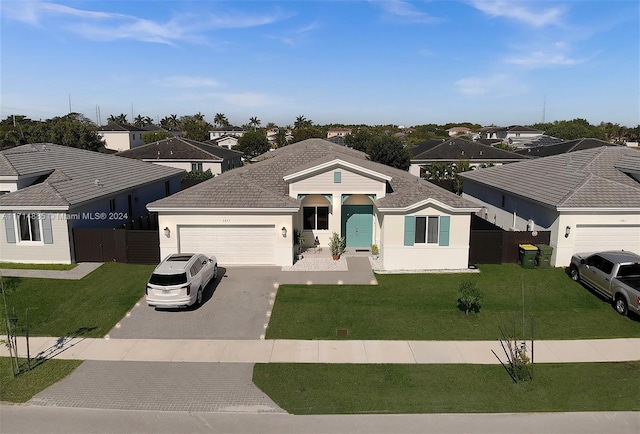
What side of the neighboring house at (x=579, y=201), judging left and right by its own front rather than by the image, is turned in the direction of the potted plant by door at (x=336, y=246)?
right

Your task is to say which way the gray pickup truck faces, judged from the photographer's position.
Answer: facing away from the viewer and to the left of the viewer

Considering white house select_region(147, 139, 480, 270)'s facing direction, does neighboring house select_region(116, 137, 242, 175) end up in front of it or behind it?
behind

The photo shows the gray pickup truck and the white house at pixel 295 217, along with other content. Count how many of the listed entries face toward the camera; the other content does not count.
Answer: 1

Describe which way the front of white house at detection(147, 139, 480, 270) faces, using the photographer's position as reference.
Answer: facing the viewer

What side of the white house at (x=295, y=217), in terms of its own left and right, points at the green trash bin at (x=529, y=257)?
left

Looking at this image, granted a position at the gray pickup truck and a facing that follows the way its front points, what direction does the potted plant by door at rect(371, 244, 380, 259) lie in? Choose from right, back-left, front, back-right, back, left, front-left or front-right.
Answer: front-left

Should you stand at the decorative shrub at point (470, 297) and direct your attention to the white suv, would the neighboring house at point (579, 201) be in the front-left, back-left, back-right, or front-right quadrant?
back-right

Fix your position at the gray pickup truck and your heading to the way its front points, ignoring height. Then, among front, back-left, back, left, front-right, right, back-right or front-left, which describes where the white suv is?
left

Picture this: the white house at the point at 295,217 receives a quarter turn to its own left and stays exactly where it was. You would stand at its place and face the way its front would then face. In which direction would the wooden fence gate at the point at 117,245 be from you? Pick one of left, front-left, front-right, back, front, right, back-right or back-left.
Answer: back

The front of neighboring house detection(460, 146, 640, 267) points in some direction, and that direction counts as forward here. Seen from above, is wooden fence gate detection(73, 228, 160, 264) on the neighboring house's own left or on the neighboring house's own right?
on the neighboring house's own right
